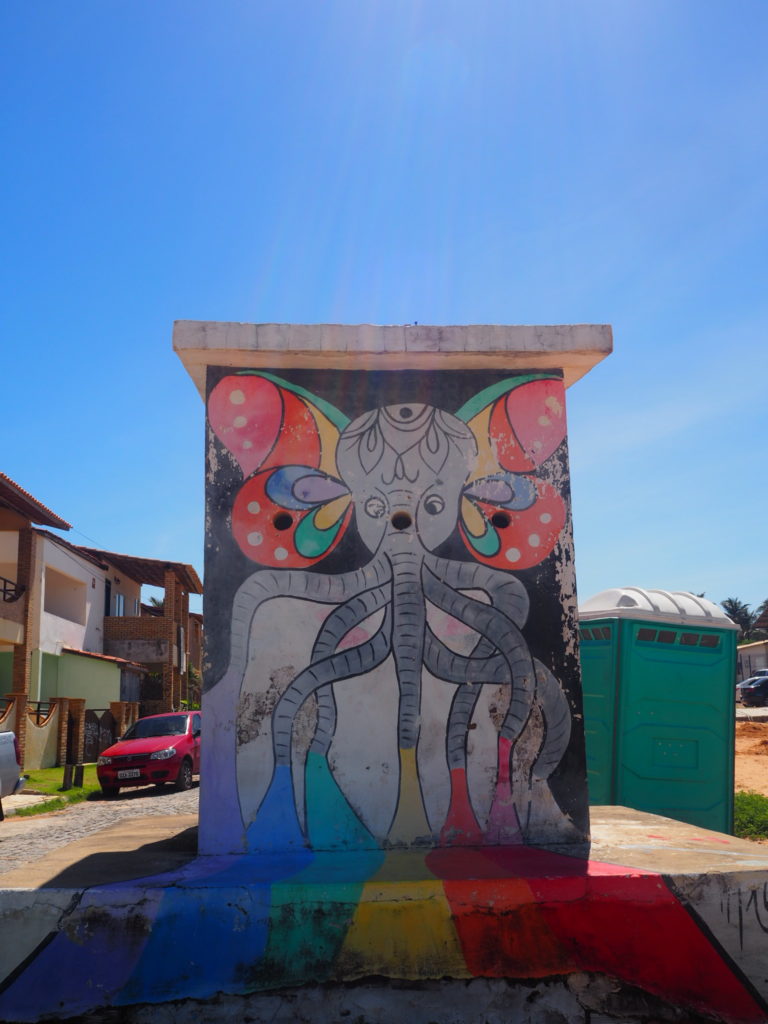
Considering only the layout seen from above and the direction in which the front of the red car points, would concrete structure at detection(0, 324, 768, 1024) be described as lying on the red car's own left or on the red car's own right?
on the red car's own left

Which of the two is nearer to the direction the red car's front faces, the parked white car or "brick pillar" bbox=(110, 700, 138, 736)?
the parked white car

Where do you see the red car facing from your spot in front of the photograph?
facing the viewer and to the left of the viewer

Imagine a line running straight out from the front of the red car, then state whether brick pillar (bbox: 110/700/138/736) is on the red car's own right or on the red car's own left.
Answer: on the red car's own right

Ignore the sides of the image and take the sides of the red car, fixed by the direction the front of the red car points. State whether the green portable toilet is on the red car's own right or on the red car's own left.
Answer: on the red car's own left

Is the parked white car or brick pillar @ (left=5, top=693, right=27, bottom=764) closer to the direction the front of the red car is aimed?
the parked white car

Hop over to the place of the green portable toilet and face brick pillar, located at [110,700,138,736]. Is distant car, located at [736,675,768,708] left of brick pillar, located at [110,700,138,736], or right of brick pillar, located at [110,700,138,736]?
right

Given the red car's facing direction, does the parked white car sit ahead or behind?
ahead

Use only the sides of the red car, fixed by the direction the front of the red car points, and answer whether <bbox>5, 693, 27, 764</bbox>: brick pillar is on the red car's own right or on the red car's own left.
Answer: on the red car's own right
